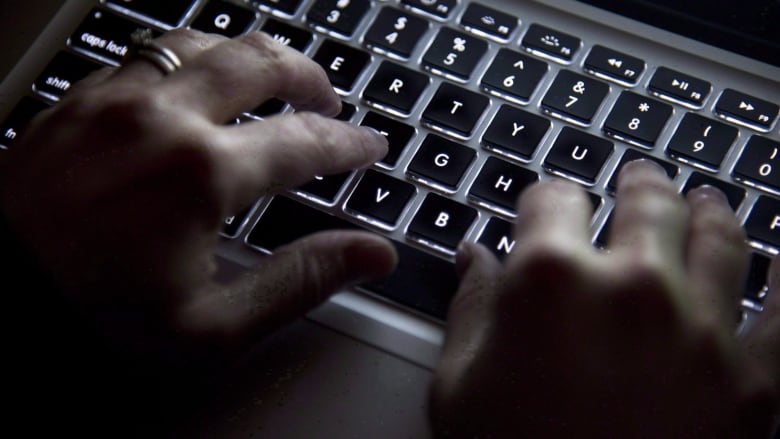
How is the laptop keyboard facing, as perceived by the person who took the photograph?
facing the viewer and to the left of the viewer
